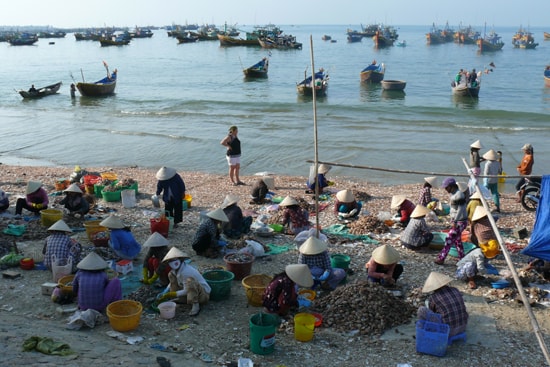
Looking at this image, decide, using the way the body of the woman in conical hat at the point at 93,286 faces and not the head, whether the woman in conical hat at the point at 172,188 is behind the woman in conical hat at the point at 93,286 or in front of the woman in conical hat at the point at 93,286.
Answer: in front

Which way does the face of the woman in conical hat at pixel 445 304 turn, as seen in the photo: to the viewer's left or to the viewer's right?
to the viewer's left

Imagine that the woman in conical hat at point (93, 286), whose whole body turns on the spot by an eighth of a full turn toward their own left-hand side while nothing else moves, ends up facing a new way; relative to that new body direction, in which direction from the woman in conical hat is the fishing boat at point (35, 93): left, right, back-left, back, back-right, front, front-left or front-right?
front

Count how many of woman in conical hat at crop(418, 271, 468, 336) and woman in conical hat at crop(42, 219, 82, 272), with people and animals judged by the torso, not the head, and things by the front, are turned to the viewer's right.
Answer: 0

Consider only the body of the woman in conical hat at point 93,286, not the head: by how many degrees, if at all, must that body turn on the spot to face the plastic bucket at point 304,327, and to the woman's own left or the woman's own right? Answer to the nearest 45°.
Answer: approximately 90° to the woman's own right

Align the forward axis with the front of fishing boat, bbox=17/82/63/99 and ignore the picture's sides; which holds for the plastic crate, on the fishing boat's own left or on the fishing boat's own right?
on the fishing boat's own right

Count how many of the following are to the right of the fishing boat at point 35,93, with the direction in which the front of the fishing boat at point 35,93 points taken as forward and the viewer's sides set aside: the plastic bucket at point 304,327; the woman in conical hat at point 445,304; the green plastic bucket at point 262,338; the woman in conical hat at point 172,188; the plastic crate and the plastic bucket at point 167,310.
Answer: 6

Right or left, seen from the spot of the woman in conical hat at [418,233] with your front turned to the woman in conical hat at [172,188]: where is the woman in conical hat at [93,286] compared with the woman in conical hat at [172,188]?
left
